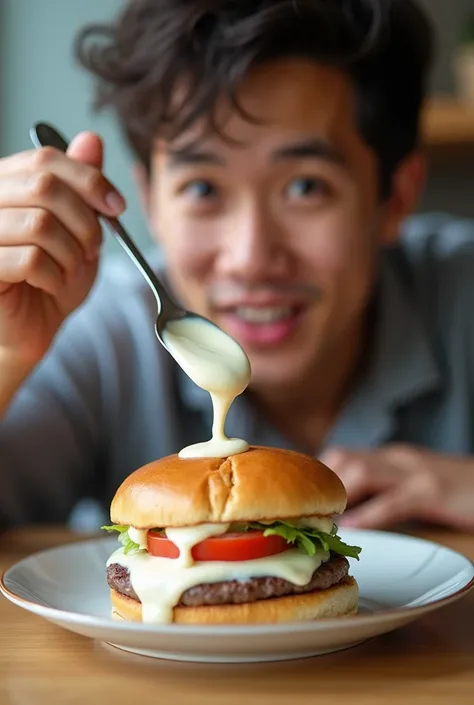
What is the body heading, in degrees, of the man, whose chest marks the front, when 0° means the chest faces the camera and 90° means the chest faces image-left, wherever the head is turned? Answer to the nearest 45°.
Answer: approximately 0°

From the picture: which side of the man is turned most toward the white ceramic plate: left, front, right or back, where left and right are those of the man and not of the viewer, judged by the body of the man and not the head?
front

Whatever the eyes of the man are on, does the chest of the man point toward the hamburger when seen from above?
yes
